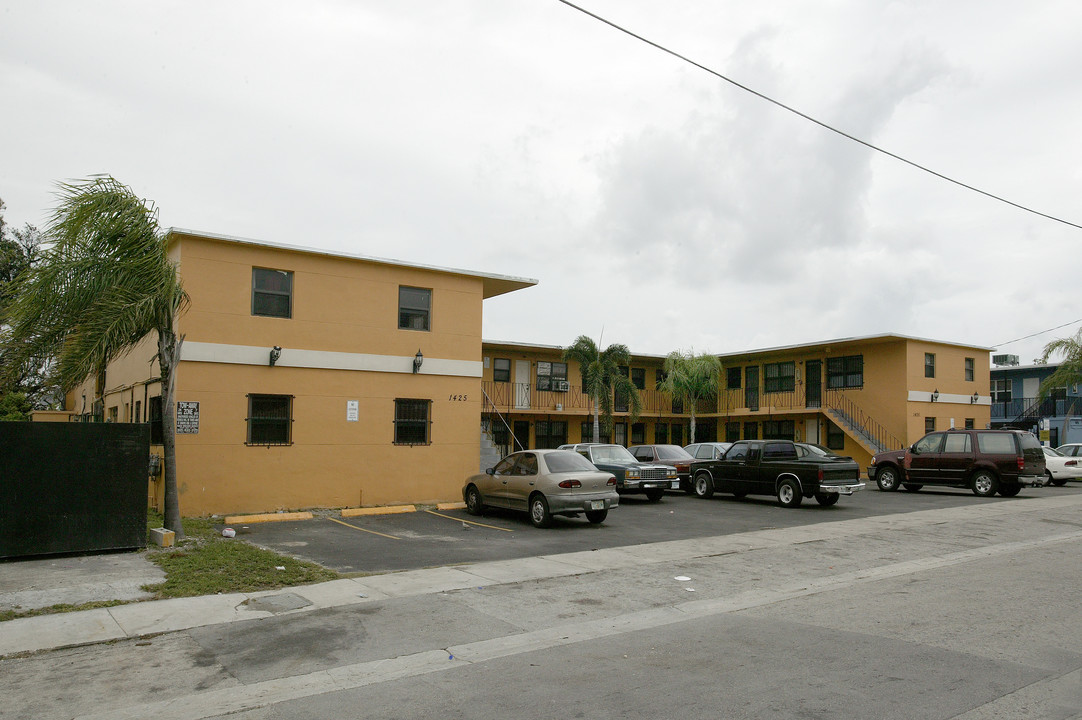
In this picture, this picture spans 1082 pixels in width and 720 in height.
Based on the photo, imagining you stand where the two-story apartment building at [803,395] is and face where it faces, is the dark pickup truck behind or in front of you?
in front

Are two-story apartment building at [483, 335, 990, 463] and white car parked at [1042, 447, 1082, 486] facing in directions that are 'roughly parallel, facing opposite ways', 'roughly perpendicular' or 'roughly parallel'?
roughly perpendicular

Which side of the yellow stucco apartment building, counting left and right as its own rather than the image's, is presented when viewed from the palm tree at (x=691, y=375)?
left

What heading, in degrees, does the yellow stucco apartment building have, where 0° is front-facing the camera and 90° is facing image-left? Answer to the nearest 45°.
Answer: approximately 315°

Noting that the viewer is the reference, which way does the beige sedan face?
facing away from the viewer and to the left of the viewer

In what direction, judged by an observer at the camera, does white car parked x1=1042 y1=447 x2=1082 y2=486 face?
facing away from the viewer and to the left of the viewer

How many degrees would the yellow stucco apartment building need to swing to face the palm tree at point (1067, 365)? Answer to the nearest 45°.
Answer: approximately 90° to its left
